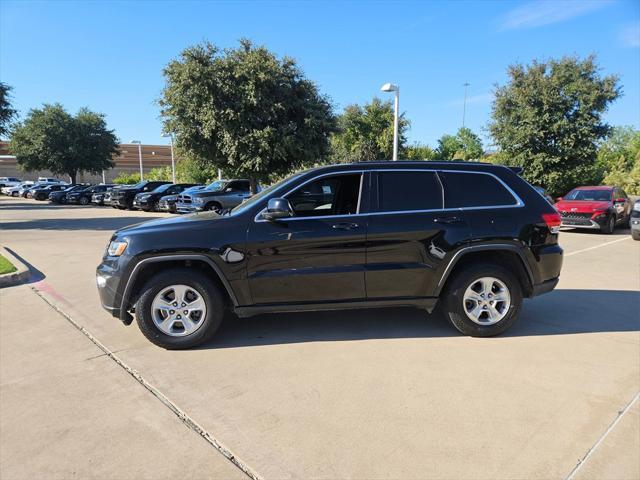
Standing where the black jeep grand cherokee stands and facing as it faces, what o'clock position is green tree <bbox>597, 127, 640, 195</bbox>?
The green tree is roughly at 4 o'clock from the black jeep grand cherokee.

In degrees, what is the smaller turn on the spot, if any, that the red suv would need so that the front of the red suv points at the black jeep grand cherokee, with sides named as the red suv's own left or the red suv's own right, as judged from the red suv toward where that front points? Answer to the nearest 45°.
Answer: approximately 45° to the red suv's own left

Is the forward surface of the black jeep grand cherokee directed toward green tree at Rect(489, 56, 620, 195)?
no

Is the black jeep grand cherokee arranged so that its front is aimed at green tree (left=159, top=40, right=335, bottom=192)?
no

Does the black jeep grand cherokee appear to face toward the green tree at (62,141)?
no

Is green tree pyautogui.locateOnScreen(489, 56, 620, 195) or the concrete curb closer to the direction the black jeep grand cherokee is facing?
the concrete curb

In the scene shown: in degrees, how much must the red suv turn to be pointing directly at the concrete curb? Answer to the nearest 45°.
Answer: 0° — it already faces it

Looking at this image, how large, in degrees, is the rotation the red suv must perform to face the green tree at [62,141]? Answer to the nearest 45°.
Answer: approximately 45° to its right

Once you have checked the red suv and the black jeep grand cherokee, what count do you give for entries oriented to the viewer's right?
0

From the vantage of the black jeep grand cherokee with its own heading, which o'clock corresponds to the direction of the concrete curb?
The concrete curb is roughly at 1 o'clock from the black jeep grand cherokee.

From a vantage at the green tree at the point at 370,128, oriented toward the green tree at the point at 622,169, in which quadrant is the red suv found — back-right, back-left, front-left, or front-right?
front-right

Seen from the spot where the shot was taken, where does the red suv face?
facing the viewer and to the left of the viewer

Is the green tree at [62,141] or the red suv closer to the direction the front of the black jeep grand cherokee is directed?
the green tree

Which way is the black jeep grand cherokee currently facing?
to the viewer's left

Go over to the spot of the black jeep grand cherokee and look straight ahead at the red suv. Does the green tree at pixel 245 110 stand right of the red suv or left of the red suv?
left

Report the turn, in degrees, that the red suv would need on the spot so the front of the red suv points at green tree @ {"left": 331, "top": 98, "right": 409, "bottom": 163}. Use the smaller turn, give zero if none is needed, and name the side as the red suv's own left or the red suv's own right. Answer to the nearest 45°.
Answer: approximately 90° to the red suv's own right
